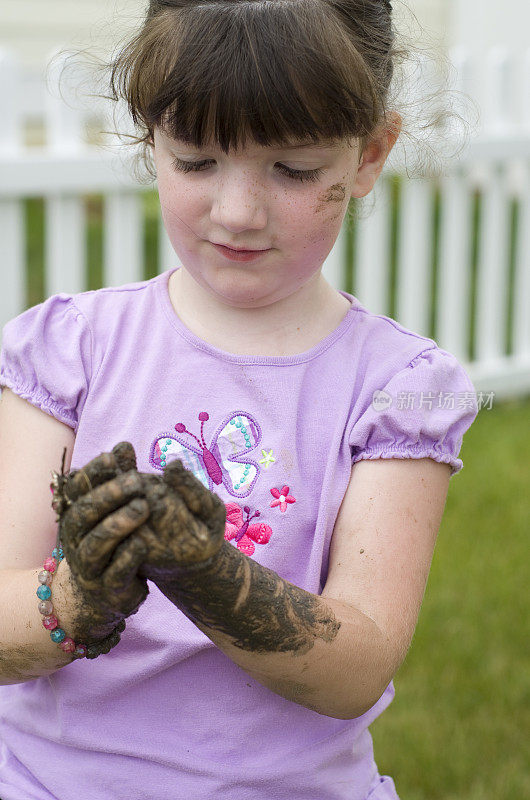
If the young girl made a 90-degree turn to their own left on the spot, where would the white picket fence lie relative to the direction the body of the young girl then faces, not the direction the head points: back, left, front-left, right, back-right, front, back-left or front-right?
left

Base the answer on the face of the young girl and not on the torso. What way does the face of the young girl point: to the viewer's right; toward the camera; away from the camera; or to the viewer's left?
toward the camera

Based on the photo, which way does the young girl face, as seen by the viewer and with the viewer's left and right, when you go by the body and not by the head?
facing the viewer
